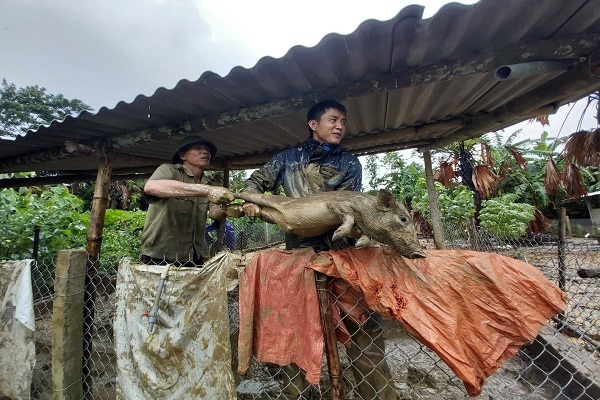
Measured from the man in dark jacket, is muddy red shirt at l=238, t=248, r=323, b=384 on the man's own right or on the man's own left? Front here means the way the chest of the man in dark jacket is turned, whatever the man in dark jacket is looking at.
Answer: on the man's own right

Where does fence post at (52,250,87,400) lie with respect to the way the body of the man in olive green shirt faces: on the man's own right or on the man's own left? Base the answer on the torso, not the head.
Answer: on the man's own right

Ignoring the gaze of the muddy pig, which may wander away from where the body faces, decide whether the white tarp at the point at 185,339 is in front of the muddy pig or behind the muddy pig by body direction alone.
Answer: behind

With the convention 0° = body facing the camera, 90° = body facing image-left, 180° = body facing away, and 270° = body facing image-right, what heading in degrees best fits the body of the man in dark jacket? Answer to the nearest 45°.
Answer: approximately 315°

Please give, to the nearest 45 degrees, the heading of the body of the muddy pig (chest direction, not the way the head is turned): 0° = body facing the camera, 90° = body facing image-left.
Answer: approximately 270°

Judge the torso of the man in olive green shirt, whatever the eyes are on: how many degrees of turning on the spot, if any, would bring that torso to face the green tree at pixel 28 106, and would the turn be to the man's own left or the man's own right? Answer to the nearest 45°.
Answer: approximately 180°

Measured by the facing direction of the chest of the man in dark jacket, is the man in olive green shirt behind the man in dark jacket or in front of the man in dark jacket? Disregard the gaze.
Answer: behind

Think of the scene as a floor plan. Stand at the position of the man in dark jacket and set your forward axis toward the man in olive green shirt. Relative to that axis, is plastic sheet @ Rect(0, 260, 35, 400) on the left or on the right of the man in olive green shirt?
left
